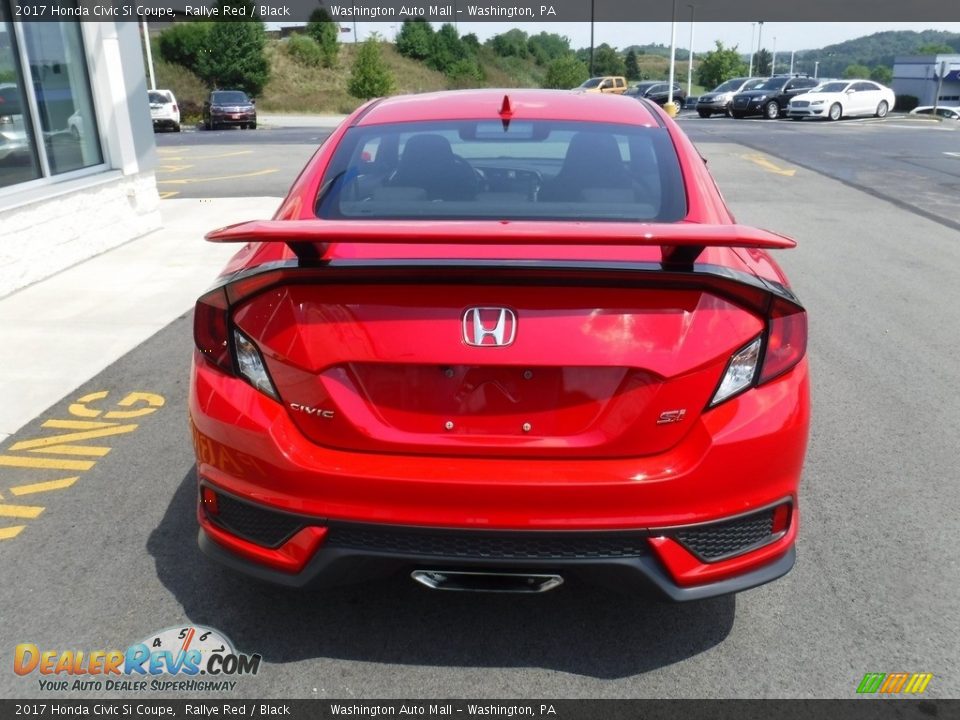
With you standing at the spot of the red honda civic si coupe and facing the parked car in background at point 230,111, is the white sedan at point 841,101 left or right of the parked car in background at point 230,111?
right

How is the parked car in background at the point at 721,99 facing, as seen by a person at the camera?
facing the viewer and to the left of the viewer

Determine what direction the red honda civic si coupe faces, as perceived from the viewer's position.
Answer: facing away from the viewer

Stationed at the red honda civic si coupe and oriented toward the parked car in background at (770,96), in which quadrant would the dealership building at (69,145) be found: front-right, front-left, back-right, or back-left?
front-left

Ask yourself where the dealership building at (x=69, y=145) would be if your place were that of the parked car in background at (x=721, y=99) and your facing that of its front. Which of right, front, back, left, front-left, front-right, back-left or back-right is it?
front-left

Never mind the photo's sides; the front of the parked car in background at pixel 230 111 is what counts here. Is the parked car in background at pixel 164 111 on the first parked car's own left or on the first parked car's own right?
on the first parked car's own right

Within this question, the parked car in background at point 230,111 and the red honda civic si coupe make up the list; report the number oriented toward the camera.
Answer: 1

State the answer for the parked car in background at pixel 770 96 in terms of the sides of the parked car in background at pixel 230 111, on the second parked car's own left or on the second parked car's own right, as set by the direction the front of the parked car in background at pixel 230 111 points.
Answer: on the second parked car's own left

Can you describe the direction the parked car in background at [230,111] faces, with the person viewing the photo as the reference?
facing the viewer

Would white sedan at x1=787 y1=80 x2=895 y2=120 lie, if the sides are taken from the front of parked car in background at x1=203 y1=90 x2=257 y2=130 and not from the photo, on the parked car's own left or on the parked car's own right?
on the parked car's own left

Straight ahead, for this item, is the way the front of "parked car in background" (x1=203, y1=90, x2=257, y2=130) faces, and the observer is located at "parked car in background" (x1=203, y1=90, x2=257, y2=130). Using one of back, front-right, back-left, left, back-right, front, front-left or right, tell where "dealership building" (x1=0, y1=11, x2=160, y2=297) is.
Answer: front

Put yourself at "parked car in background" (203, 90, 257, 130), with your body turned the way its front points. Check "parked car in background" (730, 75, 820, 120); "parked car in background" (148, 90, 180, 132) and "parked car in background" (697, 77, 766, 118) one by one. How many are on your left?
2

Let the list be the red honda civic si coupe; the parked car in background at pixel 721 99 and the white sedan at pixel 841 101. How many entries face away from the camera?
1

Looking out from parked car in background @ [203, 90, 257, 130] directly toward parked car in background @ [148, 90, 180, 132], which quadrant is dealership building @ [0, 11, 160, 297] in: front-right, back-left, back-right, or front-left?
front-left

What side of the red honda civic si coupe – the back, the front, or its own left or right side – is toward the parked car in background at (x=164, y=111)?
front
